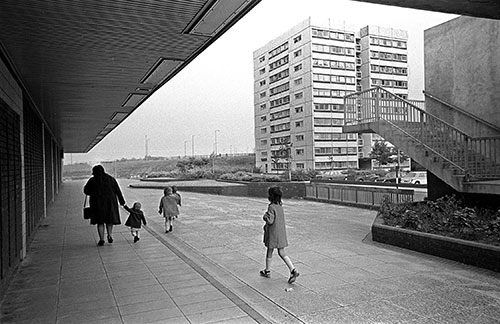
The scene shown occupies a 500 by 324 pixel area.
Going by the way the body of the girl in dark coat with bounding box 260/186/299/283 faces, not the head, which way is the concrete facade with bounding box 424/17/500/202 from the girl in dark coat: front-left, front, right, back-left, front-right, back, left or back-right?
right

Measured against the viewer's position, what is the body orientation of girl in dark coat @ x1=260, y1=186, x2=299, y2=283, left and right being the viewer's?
facing away from the viewer and to the left of the viewer

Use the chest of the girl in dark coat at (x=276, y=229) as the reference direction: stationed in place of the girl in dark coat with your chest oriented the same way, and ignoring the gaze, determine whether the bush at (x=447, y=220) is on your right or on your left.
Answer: on your right

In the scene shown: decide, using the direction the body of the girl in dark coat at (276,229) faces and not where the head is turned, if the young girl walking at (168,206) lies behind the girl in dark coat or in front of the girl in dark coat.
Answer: in front

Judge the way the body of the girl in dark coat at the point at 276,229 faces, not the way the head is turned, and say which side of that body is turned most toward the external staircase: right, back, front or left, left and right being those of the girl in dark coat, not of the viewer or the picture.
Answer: right

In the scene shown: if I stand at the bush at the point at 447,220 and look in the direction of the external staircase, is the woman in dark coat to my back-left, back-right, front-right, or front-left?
back-left

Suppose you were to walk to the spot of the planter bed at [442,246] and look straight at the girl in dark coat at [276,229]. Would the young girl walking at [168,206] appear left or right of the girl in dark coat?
right

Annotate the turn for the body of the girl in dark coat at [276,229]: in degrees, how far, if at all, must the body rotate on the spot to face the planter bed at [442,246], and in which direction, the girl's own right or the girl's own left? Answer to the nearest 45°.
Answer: approximately 90° to the girl's own right
